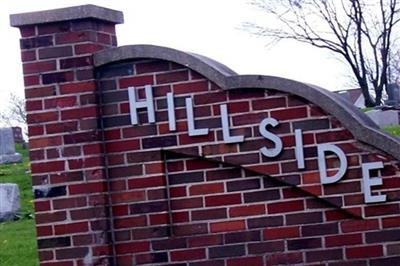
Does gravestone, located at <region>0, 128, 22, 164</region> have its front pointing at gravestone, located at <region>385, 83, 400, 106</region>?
no

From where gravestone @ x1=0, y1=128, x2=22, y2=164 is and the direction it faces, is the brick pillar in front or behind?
in front

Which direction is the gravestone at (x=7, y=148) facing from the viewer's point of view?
toward the camera

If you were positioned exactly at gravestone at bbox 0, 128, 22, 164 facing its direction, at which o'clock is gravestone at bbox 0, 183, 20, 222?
gravestone at bbox 0, 183, 20, 222 is roughly at 12 o'clock from gravestone at bbox 0, 128, 22, 164.

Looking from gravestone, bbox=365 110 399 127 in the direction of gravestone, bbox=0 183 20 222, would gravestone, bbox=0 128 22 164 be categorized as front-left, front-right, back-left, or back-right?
front-right

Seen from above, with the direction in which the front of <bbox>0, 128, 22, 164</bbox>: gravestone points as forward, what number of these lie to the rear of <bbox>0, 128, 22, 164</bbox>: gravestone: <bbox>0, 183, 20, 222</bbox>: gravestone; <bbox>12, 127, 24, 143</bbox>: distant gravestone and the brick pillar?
1

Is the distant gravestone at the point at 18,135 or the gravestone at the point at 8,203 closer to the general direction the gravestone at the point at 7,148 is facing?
the gravestone at the point at 8,203

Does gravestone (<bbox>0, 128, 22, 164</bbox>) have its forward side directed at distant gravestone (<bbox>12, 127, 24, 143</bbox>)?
no

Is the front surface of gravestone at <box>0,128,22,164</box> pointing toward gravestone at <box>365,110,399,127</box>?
no

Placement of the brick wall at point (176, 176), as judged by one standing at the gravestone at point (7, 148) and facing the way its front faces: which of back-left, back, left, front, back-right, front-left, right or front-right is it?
front

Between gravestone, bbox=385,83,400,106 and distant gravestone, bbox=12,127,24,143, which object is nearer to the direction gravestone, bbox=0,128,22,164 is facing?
the gravestone, bbox=385,83,400,106
